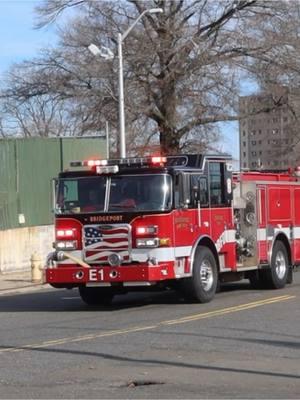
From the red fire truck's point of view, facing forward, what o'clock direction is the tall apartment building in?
The tall apartment building is roughly at 5 o'clock from the red fire truck.

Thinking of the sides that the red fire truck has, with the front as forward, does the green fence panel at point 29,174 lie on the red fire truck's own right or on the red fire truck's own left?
on the red fire truck's own right

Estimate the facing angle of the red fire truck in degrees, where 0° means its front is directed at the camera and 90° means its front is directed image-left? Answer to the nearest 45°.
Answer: approximately 45°

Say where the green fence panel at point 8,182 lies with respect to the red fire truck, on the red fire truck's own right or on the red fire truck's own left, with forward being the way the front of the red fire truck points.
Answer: on the red fire truck's own right
